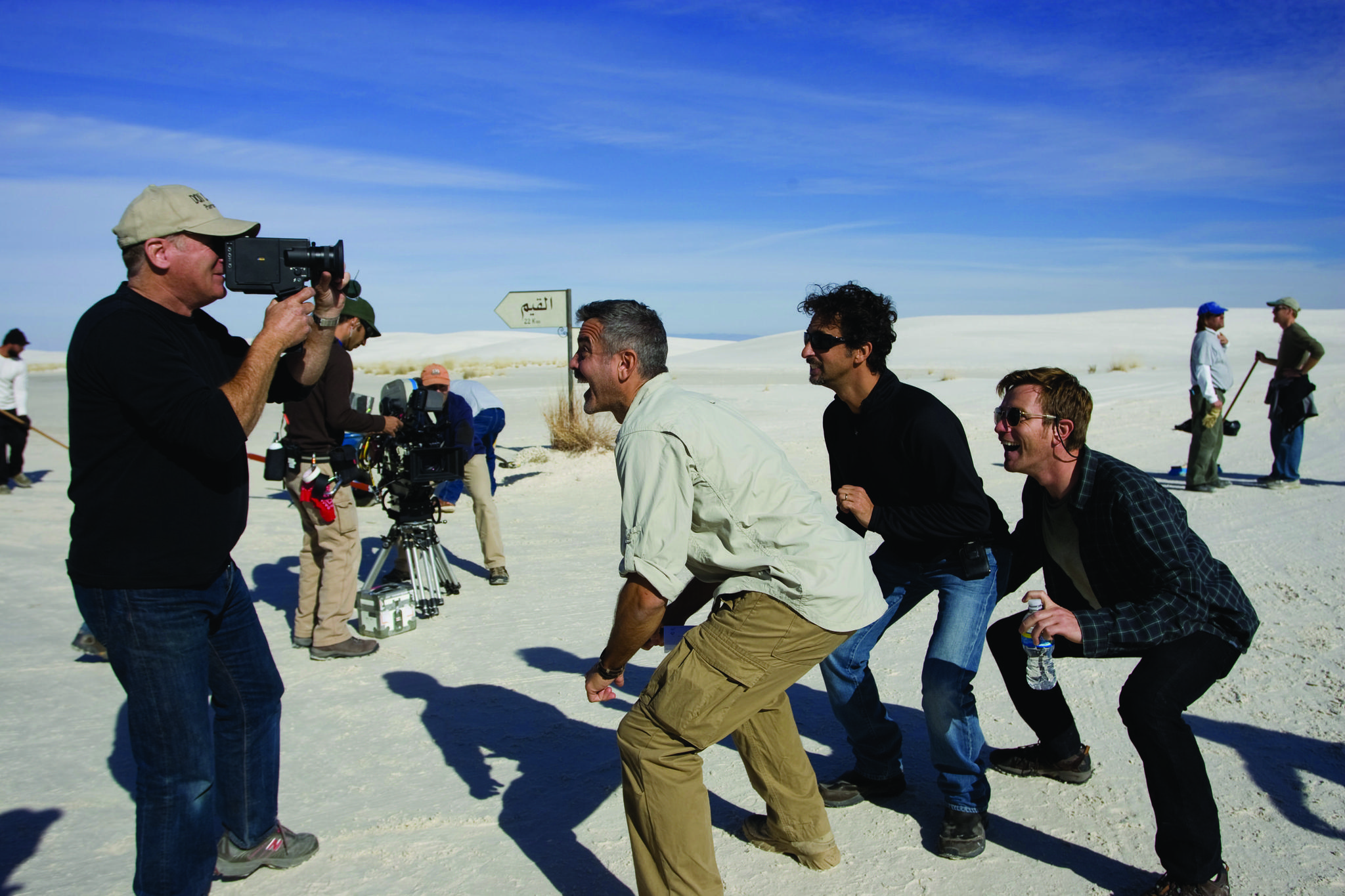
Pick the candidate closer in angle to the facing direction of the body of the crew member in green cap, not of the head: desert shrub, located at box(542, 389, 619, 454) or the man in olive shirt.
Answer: the man in olive shirt

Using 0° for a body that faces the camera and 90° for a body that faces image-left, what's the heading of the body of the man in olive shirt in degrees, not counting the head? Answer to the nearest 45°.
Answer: approximately 90°

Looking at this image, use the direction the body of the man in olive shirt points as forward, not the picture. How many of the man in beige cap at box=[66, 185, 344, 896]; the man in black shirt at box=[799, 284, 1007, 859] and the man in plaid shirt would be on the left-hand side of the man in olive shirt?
3

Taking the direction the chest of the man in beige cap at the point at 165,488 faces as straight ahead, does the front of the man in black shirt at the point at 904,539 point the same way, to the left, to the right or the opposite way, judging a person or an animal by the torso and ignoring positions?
the opposite way

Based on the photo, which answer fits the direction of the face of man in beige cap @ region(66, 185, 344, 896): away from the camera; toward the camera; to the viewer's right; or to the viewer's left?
to the viewer's right

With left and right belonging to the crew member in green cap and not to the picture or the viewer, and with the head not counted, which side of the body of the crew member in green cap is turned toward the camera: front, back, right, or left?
right

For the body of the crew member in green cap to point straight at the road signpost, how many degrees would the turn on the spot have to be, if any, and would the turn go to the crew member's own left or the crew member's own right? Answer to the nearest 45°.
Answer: approximately 90° to the crew member's own left

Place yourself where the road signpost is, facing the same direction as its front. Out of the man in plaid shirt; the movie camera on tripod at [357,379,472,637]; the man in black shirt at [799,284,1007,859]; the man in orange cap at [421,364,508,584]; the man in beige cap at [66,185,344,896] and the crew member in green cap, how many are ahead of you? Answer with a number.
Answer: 6

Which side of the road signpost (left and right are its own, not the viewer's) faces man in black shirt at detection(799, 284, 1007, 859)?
front

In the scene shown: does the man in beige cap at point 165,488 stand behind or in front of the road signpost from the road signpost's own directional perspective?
in front

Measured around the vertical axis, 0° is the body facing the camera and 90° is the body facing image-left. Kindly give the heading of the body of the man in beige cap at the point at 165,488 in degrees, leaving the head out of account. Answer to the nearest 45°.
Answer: approximately 270°

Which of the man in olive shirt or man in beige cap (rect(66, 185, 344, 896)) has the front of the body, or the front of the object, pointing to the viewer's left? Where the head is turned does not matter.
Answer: the man in olive shirt

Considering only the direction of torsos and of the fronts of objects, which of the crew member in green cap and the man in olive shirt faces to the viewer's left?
the man in olive shirt

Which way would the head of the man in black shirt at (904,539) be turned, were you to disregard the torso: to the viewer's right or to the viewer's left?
to the viewer's left

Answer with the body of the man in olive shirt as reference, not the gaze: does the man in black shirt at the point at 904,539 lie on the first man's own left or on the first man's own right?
on the first man's own left

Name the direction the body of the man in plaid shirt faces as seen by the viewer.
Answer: to the viewer's left
